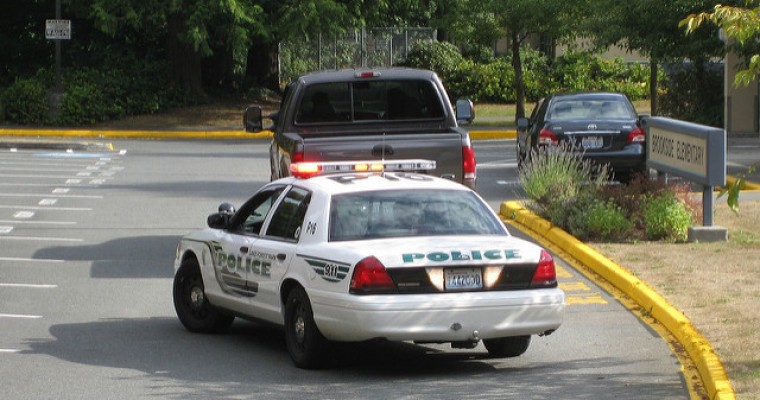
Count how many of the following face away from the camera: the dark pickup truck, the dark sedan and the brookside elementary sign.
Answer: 2

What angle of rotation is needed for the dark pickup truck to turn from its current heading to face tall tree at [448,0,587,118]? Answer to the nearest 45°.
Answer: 0° — it already faces it

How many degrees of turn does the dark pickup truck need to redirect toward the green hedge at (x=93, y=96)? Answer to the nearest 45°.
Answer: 0° — it already faces it

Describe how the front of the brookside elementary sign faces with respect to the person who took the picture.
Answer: facing the viewer and to the left of the viewer

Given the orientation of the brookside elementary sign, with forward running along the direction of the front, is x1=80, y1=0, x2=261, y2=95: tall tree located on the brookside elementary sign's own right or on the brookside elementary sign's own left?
on the brookside elementary sign's own right

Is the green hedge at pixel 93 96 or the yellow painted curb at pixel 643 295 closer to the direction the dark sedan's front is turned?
the green hedge

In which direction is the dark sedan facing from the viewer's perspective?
away from the camera

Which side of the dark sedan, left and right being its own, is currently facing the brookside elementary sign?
back

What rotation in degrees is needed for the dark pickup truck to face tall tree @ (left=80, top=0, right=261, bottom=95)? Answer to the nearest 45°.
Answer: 0° — it already faces it

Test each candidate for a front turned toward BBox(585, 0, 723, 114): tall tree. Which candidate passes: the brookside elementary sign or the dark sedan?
the dark sedan

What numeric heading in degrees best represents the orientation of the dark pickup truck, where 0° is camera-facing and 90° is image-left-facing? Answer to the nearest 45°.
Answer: approximately 180°

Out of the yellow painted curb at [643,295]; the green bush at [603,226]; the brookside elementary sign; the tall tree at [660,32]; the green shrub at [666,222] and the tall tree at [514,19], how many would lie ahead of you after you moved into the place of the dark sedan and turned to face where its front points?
2

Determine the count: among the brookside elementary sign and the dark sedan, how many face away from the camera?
1

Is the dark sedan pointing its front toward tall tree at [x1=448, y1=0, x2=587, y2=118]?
yes

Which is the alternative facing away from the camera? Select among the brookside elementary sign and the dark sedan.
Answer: the dark sedan
